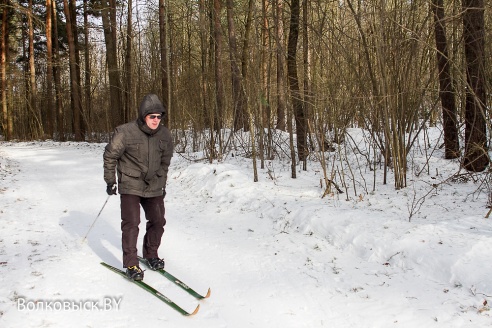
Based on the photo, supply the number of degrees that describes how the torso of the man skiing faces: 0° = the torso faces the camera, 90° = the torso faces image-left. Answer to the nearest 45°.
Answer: approximately 315°
